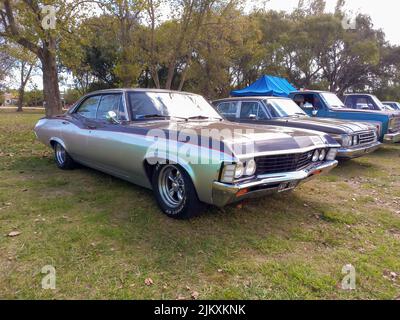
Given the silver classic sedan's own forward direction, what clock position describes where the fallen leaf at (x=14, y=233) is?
The fallen leaf is roughly at 4 o'clock from the silver classic sedan.

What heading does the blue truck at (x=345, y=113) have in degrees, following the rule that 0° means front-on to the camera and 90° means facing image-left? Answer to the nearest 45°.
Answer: approximately 315°

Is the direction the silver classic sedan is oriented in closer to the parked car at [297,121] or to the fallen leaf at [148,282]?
the fallen leaf

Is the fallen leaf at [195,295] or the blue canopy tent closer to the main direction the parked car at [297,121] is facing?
the fallen leaf

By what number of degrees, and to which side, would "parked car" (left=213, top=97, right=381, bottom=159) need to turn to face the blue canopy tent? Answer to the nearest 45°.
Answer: approximately 135° to its left

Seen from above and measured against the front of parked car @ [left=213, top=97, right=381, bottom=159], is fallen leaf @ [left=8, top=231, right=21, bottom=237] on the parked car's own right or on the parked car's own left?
on the parked car's own right

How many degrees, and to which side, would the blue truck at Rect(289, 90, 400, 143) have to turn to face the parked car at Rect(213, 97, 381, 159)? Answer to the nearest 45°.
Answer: approximately 45° to its right

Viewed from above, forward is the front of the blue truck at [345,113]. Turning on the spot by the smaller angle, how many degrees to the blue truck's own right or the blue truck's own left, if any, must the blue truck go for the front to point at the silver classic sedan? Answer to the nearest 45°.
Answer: approximately 45° to the blue truck's own right
